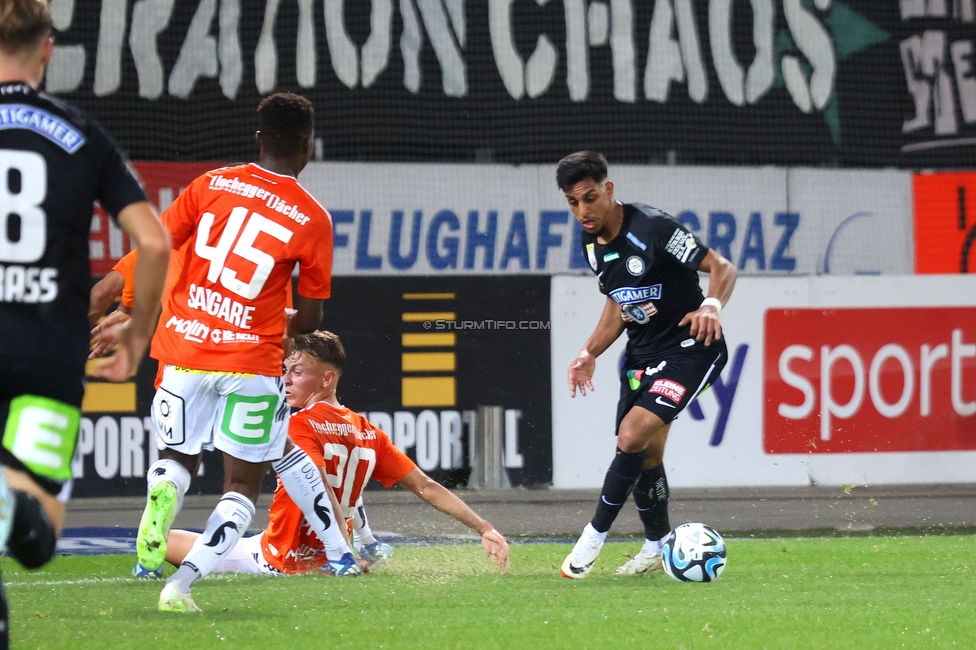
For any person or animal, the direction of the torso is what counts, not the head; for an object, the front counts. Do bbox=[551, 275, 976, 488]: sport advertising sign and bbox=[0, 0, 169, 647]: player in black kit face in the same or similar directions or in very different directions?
very different directions

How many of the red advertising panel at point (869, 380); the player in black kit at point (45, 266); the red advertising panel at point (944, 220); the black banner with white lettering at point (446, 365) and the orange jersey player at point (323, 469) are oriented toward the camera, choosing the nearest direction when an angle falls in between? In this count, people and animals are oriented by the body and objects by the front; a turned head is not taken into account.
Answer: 3

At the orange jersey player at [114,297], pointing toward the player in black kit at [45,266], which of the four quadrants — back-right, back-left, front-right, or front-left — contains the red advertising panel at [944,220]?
back-left

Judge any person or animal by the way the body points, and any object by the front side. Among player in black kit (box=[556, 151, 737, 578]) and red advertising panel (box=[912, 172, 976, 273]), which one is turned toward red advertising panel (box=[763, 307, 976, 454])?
red advertising panel (box=[912, 172, 976, 273])

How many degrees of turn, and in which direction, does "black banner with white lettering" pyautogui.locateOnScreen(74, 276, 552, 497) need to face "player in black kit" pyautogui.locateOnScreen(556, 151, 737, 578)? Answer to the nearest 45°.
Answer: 0° — it already faces them

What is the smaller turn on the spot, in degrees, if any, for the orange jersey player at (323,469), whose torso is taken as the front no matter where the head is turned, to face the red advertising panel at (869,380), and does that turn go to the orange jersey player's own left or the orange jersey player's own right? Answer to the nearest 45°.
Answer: approximately 90° to the orange jersey player's own right

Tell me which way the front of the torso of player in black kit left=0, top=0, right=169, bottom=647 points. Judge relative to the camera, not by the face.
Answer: away from the camera

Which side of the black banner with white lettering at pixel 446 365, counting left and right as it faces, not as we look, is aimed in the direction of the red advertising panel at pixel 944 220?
left

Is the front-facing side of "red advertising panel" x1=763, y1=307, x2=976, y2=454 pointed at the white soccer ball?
yes

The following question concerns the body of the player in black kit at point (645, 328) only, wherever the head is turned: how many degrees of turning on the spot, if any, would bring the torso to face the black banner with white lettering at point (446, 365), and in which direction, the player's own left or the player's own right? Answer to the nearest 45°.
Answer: approximately 135° to the player's own right
